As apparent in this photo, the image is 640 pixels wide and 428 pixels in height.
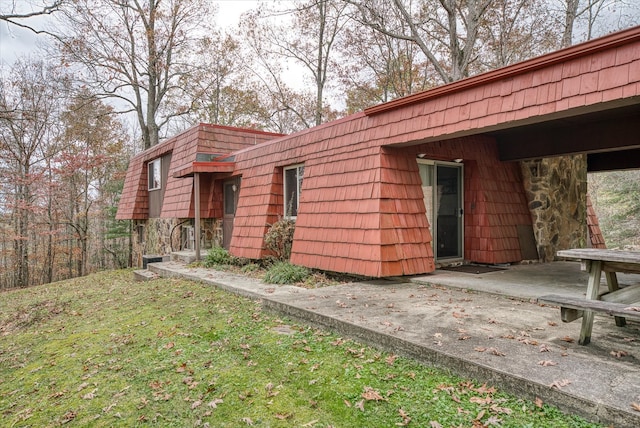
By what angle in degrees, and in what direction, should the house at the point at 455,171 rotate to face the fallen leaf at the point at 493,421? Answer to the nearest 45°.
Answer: approximately 45° to its left

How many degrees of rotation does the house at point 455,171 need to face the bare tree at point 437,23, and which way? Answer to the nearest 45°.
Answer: approximately 135° to its right

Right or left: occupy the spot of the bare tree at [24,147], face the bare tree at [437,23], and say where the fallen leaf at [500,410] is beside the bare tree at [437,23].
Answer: right

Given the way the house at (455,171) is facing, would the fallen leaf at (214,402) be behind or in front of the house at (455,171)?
in front

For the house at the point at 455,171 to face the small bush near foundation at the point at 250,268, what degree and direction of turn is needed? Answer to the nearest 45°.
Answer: approximately 45° to its right

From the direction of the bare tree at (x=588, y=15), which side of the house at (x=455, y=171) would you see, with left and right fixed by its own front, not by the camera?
back

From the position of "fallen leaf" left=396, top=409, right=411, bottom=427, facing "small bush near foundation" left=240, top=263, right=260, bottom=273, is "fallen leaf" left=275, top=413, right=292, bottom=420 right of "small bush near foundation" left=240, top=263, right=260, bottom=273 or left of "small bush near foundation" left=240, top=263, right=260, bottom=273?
left

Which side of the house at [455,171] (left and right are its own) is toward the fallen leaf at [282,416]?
front

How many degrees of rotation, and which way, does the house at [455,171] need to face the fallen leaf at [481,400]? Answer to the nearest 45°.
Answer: approximately 45° to its left

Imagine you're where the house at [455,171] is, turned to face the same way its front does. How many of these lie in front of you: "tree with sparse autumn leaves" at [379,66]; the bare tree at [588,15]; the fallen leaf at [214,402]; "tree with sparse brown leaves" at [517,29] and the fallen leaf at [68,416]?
2

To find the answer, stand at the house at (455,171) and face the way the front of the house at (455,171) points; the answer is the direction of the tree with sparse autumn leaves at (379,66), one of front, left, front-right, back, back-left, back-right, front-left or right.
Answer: back-right

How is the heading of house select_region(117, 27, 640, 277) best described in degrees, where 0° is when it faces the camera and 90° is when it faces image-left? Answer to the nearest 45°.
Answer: approximately 45°

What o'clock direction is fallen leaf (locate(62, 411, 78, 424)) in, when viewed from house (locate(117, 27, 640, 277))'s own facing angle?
The fallen leaf is roughly at 12 o'clock from the house.
